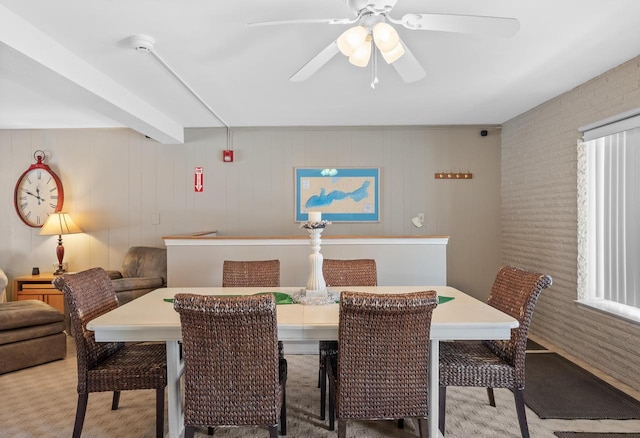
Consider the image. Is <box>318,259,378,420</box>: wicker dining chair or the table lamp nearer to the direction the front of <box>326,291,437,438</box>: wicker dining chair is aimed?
the wicker dining chair

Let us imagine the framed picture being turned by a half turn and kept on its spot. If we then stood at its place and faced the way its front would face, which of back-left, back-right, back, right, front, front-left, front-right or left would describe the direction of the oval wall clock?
left

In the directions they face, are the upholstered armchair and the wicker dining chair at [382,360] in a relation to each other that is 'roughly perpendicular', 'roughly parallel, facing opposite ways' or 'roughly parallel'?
roughly parallel, facing opposite ways

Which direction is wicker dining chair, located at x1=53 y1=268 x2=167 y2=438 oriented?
to the viewer's right

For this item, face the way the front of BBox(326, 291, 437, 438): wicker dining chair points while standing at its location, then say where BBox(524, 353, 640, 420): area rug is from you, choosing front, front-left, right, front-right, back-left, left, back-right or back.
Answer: front-right

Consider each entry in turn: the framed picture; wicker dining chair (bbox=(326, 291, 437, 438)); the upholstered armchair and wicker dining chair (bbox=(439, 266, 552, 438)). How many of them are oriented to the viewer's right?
0

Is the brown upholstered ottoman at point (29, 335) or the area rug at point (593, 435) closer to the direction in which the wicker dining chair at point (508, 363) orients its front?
the brown upholstered ottoman

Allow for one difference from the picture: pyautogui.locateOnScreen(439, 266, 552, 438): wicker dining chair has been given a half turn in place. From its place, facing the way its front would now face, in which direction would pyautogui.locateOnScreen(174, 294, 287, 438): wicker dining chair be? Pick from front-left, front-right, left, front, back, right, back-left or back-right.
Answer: back-right

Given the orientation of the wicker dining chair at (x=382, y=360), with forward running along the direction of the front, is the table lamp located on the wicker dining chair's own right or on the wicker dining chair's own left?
on the wicker dining chair's own left

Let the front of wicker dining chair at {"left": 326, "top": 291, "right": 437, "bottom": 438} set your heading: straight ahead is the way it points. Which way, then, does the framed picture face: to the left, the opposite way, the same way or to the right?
the opposite way

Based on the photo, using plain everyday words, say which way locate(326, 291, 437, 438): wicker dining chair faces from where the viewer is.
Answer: facing away from the viewer
